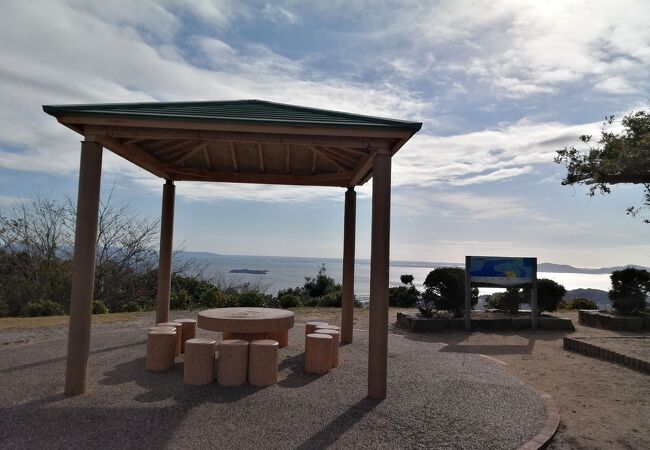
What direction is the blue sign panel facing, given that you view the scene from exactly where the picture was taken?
facing the viewer

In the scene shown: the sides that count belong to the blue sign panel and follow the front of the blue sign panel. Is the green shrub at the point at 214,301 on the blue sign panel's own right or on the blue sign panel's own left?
on the blue sign panel's own right

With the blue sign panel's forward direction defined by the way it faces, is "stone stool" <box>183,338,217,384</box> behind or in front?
in front

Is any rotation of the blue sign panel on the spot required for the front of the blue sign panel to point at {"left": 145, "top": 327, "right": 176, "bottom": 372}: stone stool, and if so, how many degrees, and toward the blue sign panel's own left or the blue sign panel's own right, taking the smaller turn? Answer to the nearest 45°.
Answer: approximately 45° to the blue sign panel's own right

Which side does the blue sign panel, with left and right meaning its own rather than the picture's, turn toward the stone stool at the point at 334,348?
front

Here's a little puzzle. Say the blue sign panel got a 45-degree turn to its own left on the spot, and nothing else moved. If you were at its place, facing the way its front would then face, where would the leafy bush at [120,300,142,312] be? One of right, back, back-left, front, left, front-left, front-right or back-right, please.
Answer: back-right

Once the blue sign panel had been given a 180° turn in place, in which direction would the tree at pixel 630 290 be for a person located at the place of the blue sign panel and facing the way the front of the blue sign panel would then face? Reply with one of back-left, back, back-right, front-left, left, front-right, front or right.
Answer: front-right

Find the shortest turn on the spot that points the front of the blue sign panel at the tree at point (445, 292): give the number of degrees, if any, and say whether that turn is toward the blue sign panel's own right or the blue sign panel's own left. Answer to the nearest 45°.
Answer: approximately 90° to the blue sign panel's own right

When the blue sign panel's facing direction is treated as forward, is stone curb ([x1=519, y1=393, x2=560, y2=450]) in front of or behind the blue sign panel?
in front

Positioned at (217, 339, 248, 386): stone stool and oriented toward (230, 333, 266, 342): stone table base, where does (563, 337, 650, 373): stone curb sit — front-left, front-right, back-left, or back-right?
front-right

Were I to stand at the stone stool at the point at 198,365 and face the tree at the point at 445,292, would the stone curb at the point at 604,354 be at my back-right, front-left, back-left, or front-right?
front-right

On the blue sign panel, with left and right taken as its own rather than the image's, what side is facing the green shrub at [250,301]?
right

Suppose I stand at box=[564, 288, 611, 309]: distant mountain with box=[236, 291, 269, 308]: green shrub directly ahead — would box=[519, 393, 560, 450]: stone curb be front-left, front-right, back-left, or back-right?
front-left
